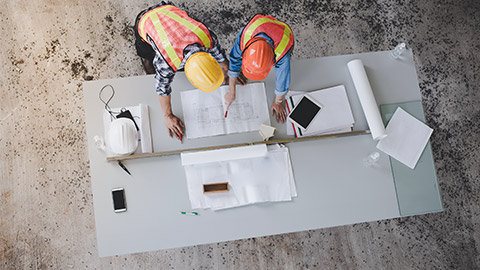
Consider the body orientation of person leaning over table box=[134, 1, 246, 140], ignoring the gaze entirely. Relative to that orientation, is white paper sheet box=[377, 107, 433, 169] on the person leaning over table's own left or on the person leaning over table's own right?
on the person leaning over table's own left

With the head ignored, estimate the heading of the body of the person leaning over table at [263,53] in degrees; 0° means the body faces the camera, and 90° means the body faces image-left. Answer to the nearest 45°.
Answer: approximately 0°
